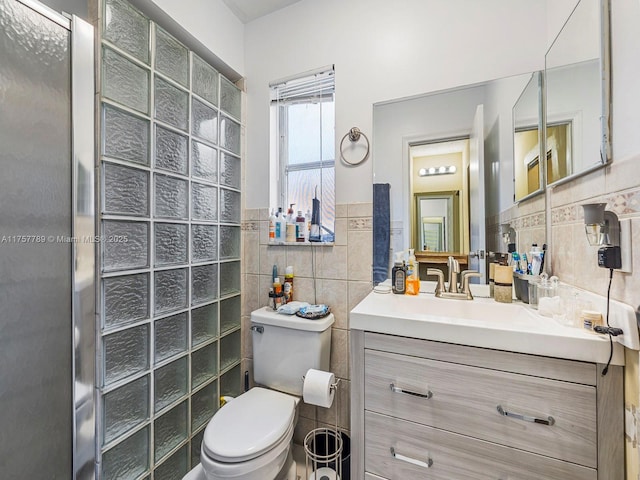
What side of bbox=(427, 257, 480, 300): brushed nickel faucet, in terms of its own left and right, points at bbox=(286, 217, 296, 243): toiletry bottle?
right

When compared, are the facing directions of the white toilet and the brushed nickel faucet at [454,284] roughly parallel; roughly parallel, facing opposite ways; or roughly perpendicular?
roughly parallel

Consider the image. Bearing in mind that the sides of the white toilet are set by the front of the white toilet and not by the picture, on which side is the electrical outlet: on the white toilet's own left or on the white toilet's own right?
on the white toilet's own left

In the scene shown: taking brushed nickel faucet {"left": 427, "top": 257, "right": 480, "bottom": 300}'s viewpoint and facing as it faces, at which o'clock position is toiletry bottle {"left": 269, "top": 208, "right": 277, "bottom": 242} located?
The toiletry bottle is roughly at 3 o'clock from the brushed nickel faucet.

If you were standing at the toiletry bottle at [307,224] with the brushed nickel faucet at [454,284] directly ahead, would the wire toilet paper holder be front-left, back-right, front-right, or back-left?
front-right

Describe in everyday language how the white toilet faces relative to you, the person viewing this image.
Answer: facing the viewer and to the left of the viewer

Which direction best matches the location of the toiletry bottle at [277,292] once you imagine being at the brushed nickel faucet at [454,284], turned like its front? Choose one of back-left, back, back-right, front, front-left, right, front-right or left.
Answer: right

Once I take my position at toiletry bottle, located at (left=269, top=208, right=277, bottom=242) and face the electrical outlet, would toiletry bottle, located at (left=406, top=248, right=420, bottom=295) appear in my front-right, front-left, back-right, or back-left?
front-left

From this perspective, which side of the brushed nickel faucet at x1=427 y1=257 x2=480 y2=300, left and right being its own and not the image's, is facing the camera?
front

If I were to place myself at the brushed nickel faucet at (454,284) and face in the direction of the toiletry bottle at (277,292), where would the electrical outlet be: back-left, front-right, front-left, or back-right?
back-left

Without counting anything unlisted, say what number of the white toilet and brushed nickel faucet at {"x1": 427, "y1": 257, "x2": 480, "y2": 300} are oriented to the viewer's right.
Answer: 0

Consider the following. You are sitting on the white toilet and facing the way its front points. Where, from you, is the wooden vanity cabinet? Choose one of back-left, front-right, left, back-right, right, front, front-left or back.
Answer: left
